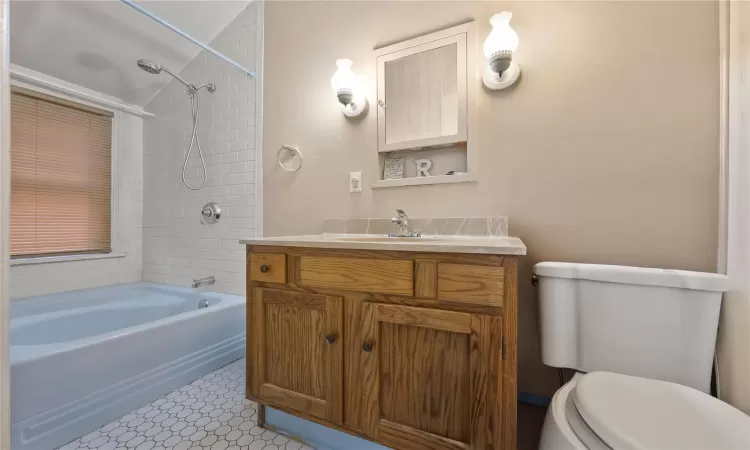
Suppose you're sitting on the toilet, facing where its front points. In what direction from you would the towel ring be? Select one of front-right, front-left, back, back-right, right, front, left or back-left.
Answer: back-right

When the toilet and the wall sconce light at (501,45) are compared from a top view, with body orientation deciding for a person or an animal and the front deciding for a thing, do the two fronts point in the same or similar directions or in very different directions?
same or similar directions

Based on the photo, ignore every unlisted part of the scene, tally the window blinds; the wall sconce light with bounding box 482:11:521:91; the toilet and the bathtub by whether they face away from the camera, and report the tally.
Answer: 0

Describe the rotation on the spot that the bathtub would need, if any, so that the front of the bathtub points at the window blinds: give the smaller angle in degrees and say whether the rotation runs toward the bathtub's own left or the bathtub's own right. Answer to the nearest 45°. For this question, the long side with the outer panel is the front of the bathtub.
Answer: approximately 135° to the bathtub's own left

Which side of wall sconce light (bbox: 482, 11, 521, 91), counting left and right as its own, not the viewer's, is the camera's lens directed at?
front

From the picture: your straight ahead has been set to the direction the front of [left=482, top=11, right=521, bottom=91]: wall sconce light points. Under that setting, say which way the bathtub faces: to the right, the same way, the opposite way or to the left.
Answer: to the left

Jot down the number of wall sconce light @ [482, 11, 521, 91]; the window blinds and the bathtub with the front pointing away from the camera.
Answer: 0

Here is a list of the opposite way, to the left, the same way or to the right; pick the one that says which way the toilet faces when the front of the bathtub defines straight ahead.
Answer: to the right

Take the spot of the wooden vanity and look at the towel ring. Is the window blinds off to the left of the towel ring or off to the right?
left

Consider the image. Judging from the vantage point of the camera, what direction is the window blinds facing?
facing the viewer and to the right of the viewer

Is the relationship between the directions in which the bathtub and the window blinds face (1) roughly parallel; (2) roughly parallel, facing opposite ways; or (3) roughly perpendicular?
roughly parallel

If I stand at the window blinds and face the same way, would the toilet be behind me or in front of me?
in front

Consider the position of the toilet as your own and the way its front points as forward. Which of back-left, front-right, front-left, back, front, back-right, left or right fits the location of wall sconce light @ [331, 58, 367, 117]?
back-right

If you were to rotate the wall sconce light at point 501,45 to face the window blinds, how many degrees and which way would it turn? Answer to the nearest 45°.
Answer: approximately 90° to its right

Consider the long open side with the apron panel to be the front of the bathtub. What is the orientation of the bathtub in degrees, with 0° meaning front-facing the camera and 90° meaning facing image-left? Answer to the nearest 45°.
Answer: approximately 315°

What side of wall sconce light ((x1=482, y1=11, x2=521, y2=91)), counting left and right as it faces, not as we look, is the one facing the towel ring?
right

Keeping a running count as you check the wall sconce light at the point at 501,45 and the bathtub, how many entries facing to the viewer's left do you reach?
0
